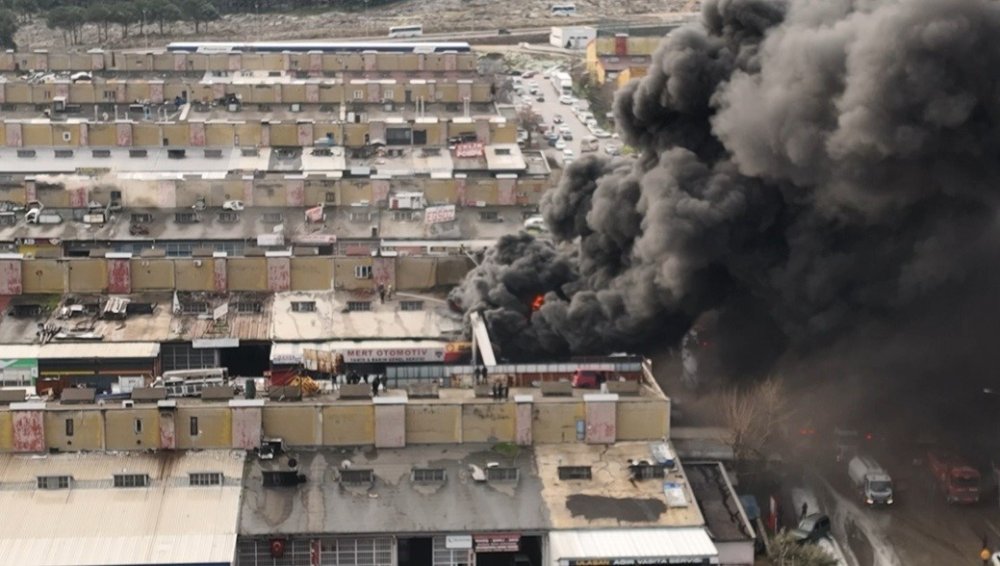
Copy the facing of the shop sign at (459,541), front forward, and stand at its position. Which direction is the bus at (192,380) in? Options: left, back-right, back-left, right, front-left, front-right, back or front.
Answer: back-right

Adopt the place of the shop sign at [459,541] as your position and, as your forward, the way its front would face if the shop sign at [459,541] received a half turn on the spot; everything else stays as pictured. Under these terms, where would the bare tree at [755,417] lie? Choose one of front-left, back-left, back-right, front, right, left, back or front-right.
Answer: front-right

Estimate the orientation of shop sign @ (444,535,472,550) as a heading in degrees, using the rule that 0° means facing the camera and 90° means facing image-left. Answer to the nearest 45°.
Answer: approximately 0°

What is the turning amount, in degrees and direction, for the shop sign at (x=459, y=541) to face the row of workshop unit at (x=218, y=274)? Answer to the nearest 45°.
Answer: approximately 135° to its right

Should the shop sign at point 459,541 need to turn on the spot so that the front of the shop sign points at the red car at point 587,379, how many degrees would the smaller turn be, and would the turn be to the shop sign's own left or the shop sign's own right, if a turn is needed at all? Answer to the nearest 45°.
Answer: approximately 135° to the shop sign's own left

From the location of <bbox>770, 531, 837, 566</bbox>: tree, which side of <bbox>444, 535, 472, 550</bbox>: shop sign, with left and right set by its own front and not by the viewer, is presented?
left

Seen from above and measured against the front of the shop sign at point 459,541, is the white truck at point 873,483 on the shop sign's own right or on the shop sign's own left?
on the shop sign's own left

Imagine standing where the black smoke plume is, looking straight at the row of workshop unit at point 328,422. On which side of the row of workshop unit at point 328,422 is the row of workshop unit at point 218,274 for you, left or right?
right
